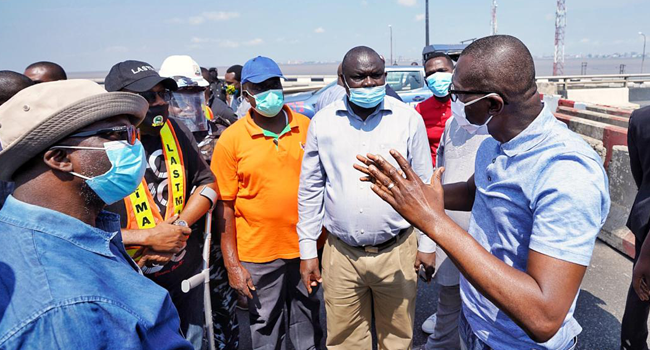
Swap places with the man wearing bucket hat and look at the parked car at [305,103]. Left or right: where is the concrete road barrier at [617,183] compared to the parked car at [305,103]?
right

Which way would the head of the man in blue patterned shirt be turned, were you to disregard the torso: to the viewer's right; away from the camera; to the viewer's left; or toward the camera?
to the viewer's left

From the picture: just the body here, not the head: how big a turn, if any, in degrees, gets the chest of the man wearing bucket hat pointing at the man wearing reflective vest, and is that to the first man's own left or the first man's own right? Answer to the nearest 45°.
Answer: approximately 90° to the first man's own left

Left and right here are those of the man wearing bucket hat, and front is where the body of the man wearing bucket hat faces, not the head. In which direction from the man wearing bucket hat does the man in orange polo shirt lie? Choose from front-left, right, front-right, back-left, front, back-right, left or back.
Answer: front-left

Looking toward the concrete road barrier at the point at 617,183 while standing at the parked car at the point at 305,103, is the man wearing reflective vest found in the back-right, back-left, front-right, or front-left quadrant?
front-right

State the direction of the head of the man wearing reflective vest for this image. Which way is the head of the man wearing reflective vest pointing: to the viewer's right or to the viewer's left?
to the viewer's right

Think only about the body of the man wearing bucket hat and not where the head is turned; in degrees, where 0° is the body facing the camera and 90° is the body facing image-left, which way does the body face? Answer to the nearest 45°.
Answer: approximately 270°

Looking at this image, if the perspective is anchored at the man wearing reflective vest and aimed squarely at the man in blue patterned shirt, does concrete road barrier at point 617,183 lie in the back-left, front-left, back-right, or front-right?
front-left

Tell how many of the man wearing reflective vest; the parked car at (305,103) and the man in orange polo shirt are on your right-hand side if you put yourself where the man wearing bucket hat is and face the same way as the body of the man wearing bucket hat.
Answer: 0

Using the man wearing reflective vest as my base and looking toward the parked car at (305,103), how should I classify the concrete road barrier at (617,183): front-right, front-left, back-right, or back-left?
front-right

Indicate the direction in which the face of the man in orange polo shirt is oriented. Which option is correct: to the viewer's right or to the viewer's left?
to the viewer's right

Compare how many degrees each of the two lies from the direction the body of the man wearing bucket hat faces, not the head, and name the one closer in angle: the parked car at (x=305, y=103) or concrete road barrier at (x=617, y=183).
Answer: the concrete road barrier

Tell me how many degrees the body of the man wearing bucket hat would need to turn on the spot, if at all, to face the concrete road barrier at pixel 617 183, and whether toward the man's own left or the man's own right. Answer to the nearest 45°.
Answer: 0° — they already face it

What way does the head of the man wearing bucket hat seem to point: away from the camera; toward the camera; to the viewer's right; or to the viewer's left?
to the viewer's right
